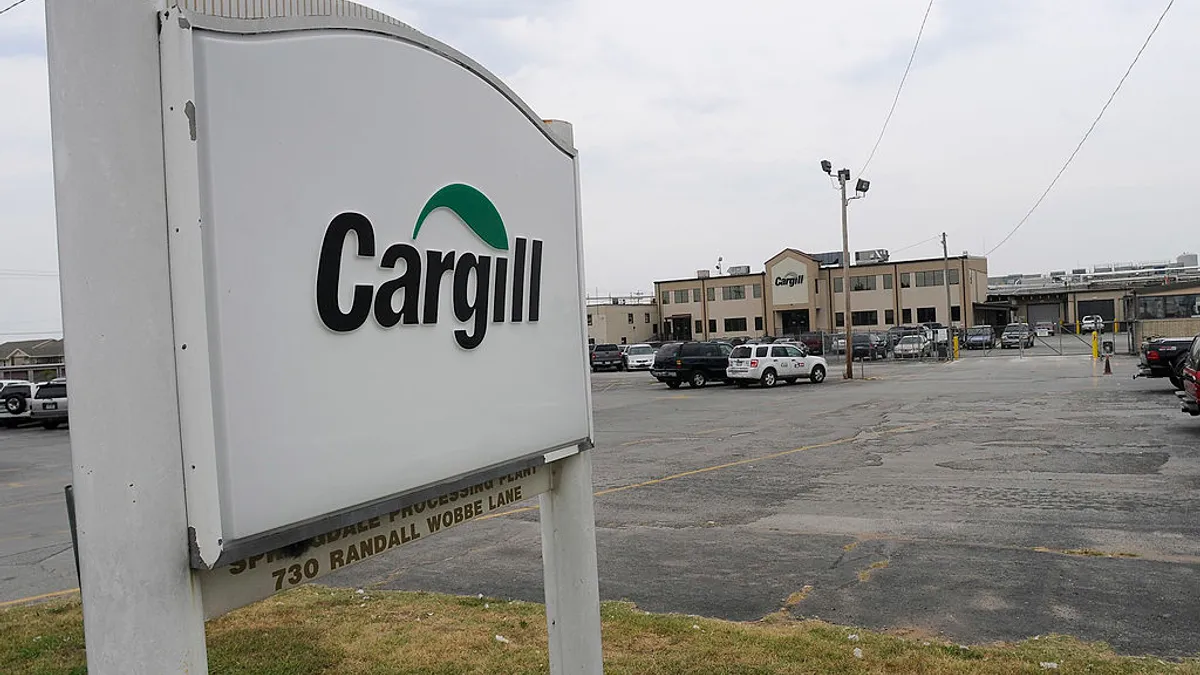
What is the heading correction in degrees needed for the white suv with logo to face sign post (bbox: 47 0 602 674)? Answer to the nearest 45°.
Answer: approximately 135° to its right

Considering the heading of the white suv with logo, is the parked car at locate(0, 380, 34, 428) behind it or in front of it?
behind

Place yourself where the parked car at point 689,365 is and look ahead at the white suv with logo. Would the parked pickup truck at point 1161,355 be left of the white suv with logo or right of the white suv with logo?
right

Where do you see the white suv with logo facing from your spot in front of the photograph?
facing away from the viewer and to the right of the viewer

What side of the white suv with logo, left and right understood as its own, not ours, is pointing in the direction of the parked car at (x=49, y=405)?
back

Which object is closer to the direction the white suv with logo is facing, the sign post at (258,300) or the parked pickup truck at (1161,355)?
the parked pickup truck

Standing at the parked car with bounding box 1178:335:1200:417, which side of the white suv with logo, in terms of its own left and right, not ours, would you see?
right
